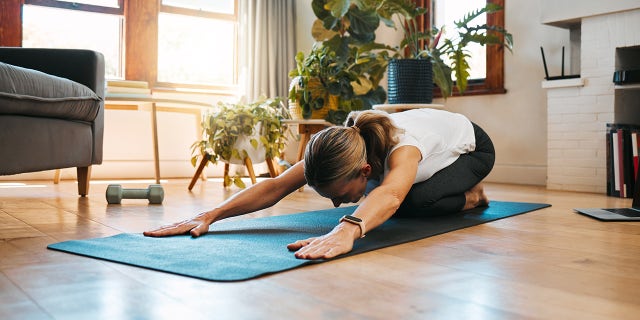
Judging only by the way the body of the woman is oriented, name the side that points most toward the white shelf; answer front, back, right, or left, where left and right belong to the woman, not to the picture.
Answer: back

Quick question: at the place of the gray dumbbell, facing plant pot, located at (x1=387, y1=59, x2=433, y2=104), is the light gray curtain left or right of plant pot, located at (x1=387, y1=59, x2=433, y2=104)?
left

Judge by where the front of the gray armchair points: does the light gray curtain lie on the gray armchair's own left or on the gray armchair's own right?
on the gray armchair's own left

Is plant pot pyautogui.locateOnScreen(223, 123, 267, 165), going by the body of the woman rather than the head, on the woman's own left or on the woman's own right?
on the woman's own right

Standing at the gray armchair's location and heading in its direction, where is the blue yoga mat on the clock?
The blue yoga mat is roughly at 1 o'clock from the gray armchair.

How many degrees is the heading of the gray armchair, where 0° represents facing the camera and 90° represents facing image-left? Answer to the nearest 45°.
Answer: approximately 315°

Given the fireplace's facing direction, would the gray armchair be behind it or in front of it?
in front
